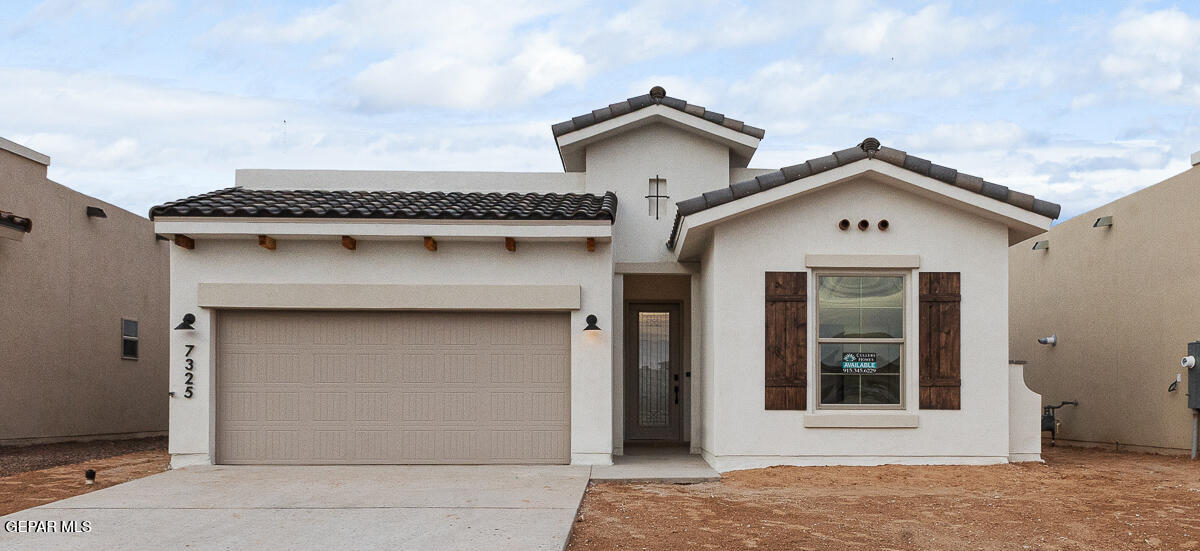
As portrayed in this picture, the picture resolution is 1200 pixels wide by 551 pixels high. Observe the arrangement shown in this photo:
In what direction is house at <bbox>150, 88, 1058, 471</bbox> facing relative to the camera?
toward the camera

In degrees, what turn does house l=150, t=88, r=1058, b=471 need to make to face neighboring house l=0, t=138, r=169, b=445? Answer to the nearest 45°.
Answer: approximately 135° to its right
